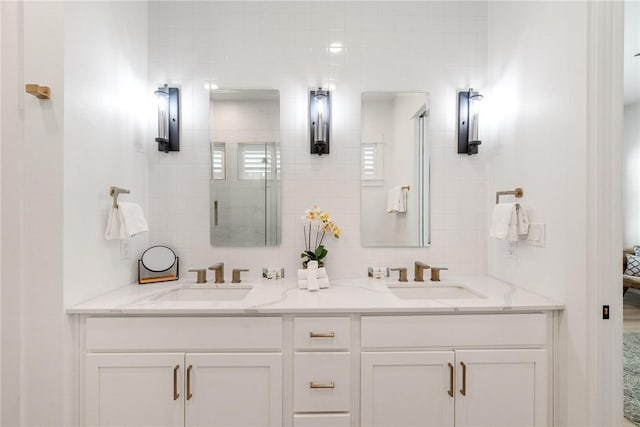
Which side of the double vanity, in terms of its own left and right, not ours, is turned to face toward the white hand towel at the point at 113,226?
right

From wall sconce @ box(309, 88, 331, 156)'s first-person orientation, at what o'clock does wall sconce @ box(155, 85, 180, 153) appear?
wall sconce @ box(155, 85, 180, 153) is roughly at 3 o'clock from wall sconce @ box(309, 88, 331, 156).

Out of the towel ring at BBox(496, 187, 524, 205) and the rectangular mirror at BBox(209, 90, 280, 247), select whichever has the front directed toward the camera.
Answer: the rectangular mirror

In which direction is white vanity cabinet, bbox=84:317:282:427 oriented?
toward the camera

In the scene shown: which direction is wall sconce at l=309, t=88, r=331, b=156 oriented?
toward the camera

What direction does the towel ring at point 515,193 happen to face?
to the viewer's left

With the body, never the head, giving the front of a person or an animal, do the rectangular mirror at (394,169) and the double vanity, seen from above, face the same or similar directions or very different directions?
same or similar directions

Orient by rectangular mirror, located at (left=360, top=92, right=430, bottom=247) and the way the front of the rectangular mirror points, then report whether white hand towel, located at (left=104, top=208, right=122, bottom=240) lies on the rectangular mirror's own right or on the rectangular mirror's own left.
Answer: on the rectangular mirror's own right
